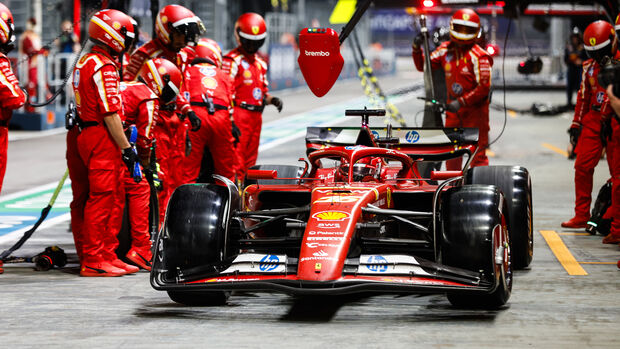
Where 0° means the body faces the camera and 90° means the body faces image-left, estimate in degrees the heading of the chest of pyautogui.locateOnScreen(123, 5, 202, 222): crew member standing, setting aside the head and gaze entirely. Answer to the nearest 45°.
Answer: approximately 315°

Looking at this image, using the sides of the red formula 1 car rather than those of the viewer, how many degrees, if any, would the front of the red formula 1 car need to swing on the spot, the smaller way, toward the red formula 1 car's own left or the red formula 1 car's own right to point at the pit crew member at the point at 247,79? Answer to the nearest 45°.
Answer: approximately 180°

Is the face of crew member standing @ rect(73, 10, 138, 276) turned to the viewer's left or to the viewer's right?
to the viewer's right

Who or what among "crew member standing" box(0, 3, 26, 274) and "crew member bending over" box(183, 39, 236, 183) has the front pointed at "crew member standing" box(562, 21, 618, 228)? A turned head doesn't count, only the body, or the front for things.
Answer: "crew member standing" box(0, 3, 26, 274)

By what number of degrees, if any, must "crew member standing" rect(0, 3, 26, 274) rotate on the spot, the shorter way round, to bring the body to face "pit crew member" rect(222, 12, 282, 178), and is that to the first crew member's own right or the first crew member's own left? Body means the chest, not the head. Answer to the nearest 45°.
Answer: approximately 45° to the first crew member's own left

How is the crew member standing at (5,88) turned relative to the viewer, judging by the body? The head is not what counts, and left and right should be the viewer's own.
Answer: facing to the right of the viewer

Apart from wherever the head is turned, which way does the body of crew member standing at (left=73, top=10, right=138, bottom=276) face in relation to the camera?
to the viewer's right

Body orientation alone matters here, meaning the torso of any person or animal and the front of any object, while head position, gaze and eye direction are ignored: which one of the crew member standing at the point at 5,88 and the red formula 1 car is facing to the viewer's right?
the crew member standing

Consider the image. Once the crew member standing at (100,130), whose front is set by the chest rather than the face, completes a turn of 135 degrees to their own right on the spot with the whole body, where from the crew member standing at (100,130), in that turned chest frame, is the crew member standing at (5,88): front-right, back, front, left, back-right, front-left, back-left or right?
right

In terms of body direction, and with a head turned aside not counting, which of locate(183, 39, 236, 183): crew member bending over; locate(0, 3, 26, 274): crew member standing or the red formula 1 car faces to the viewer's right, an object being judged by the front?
locate(0, 3, 26, 274): crew member standing
